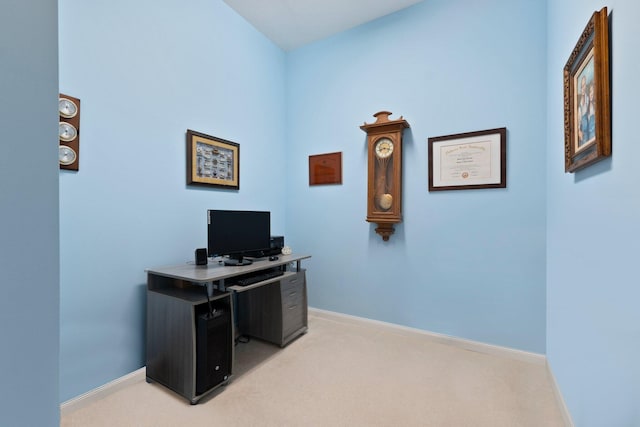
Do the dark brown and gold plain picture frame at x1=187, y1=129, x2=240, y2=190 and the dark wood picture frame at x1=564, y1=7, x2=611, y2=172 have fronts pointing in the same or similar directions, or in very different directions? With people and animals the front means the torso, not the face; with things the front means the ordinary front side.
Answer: very different directions

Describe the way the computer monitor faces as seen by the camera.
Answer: facing the viewer and to the right of the viewer

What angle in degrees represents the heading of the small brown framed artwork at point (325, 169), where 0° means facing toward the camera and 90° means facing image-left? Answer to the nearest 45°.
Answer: approximately 45°

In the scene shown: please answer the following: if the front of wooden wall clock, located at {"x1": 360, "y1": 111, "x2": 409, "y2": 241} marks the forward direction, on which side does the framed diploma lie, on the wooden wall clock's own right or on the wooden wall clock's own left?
on the wooden wall clock's own left

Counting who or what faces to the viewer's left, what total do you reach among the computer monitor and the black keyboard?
0

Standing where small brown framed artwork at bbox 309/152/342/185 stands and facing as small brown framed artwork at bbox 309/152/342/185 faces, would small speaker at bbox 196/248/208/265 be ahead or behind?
ahead
